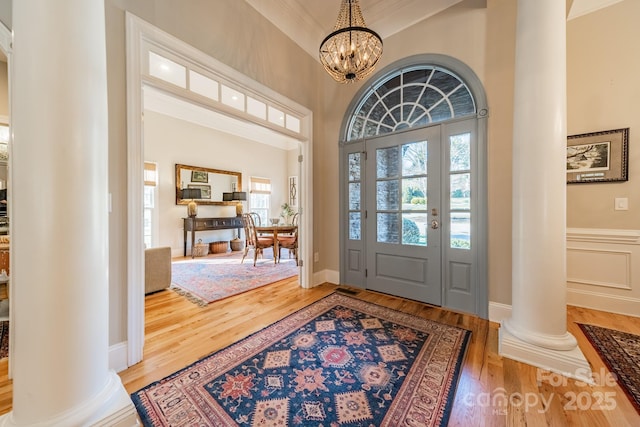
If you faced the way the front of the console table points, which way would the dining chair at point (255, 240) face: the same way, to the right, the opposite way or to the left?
to the left

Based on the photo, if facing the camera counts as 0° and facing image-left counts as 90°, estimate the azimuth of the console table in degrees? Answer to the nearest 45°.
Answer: approximately 315°

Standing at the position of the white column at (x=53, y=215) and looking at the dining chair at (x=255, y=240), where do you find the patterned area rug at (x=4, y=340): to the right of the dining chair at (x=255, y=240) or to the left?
left

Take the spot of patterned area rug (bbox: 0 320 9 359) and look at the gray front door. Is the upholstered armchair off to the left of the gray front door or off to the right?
left

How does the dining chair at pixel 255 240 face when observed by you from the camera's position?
facing away from the viewer and to the right of the viewer

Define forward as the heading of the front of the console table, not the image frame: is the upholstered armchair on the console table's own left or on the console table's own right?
on the console table's own right

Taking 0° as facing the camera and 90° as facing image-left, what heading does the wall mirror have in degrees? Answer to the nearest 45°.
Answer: approximately 315°
